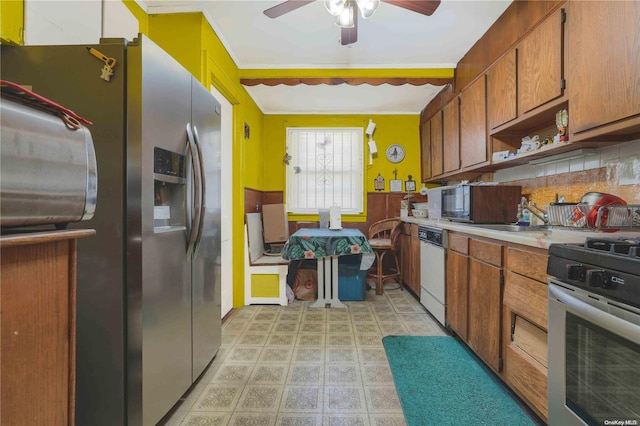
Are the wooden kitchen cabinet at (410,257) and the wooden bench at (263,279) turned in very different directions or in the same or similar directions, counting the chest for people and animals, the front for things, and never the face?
very different directions

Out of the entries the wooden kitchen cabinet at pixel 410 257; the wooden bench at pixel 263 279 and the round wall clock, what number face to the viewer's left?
1

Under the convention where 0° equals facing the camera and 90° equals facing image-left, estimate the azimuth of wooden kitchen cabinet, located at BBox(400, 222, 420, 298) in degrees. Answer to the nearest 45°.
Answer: approximately 90°

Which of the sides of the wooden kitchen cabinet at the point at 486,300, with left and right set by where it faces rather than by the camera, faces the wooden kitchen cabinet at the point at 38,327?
front

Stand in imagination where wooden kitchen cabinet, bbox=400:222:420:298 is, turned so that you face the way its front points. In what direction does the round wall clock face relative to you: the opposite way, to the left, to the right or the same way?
to the left

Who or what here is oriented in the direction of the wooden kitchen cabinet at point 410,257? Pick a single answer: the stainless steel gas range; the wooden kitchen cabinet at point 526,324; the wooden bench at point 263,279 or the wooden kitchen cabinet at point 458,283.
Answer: the wooden bench

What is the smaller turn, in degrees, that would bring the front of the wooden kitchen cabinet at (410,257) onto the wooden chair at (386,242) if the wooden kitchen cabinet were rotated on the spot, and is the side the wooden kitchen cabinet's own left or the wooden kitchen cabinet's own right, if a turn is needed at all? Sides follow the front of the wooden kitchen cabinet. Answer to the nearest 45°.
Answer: approximately 45° to the wooden kitchen cabinet's own right

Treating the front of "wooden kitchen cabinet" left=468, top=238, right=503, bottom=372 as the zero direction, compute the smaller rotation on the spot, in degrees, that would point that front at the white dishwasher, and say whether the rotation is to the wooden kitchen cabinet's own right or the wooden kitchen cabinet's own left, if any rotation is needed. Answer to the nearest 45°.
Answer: approximately 90° to the wooden kitchen cabinet's own right

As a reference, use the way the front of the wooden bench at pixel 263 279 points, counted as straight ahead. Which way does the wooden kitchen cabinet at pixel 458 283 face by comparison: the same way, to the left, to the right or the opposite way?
the opposite way

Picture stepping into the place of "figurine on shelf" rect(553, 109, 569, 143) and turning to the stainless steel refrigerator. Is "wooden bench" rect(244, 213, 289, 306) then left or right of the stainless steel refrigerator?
right

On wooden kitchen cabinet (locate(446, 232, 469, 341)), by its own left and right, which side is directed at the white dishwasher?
right

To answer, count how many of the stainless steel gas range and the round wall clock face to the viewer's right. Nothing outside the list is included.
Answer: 0

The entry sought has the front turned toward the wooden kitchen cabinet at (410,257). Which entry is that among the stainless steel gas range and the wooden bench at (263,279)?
the wooden bench

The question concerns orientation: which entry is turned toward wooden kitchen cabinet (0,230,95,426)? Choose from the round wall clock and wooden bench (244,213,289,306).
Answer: the round wall clock

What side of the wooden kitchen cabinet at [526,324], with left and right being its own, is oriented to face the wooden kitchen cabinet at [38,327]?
front

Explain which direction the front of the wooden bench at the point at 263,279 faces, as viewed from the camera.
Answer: facing to the right of the viewer
